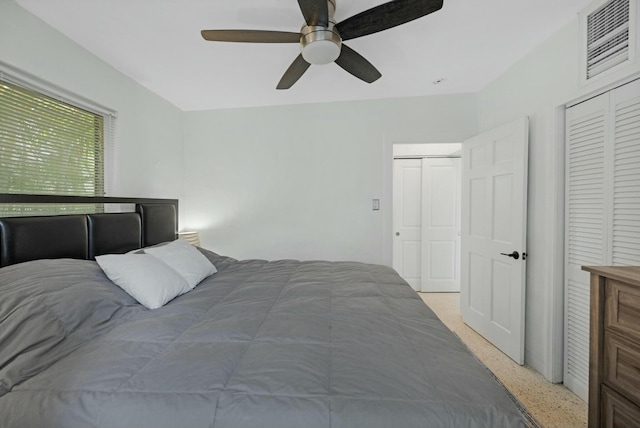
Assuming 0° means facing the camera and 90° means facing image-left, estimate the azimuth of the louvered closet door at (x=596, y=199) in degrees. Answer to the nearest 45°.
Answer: approximately 45°

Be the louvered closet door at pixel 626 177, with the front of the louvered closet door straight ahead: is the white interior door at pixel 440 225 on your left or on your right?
on your right

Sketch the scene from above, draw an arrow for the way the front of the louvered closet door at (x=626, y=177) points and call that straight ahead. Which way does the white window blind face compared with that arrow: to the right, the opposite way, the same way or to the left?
the opposite way

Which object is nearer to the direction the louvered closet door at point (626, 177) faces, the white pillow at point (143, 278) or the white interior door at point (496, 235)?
the white pillow

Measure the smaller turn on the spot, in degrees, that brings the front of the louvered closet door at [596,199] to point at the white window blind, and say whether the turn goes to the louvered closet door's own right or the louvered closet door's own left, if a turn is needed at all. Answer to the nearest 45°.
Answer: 0° — it already faces it

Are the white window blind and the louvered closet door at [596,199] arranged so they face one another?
yes

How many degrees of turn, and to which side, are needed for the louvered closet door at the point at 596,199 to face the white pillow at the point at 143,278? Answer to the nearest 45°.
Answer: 0° — it already faces it

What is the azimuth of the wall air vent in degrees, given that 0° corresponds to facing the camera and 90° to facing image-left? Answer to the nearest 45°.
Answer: approximately 45°

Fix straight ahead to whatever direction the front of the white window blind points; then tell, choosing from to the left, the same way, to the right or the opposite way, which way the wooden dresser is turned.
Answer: the opposite way

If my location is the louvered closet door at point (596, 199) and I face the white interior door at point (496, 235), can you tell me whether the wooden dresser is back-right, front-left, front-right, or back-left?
back-left

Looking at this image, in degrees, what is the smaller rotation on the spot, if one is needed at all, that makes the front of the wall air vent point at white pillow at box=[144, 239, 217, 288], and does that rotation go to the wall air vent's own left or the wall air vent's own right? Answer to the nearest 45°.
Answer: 0° — it already faces it

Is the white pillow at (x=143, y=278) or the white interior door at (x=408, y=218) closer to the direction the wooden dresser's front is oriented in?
the white pillow

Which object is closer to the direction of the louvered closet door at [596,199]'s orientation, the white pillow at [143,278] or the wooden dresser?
the white pillow

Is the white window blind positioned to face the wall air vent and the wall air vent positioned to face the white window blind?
yes

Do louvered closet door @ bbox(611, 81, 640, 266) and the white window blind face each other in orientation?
yes
